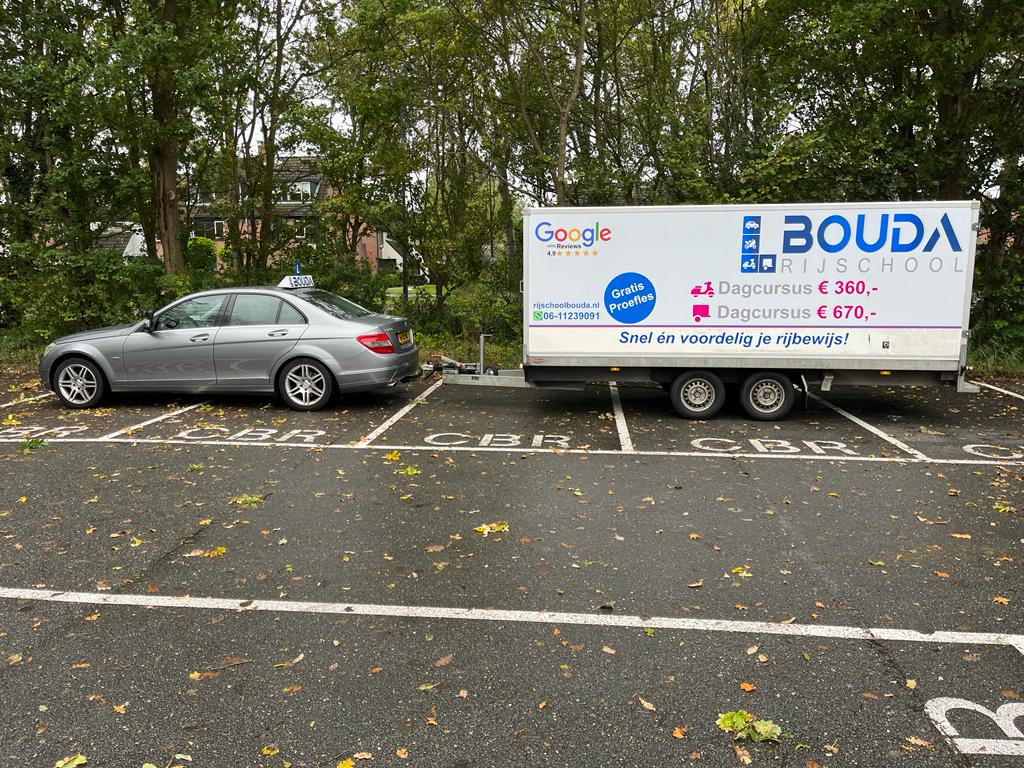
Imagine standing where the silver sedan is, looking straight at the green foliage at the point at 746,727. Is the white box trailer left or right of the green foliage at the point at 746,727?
left

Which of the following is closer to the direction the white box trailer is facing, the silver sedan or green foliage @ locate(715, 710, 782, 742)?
the silver sedan

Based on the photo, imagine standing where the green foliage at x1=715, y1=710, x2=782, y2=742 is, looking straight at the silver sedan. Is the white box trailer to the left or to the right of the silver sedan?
right

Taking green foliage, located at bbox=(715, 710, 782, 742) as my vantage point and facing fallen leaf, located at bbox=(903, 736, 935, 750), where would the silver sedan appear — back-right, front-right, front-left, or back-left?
back-left

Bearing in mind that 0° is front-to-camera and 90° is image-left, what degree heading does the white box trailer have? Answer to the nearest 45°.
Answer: approximately 90°

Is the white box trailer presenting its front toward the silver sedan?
yes

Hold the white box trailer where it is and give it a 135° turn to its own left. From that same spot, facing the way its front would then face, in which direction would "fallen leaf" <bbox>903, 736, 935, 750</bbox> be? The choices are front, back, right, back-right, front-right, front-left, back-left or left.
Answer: front-right

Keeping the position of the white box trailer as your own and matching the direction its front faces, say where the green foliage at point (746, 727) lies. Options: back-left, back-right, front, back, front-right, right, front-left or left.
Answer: left
